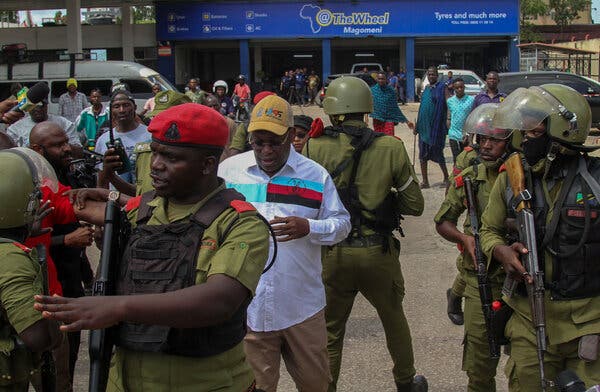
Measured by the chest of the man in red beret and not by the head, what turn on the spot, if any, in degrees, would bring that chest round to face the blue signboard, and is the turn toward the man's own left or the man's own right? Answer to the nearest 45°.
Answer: approximately 135° to the man's own right

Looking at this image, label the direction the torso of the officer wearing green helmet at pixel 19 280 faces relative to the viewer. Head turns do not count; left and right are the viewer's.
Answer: facing away from the viewer and to the right of the viewer

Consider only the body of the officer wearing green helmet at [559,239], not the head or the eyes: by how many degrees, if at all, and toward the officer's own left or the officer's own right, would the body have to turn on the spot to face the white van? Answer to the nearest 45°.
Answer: approximately 90° to the officer's own right

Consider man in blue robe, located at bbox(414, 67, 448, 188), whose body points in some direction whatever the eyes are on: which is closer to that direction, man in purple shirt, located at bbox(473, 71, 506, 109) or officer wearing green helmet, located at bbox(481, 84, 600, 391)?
the officer wearing green helmet

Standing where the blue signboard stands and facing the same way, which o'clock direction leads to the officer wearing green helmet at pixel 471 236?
The officer wearing green helmet is roughly at 12 o'clock from the blue signboard.

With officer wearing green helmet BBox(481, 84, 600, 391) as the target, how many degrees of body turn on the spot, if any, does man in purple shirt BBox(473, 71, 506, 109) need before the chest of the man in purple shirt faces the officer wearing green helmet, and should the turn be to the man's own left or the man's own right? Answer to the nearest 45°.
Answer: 0° — they already face them

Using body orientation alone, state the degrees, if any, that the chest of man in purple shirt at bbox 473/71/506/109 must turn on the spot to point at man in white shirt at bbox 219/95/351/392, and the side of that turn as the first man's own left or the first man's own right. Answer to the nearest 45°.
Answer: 0° — they already face them

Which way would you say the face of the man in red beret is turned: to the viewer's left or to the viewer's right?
to the viewer's left

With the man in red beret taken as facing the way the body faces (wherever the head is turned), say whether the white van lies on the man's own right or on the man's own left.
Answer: on the man's own right

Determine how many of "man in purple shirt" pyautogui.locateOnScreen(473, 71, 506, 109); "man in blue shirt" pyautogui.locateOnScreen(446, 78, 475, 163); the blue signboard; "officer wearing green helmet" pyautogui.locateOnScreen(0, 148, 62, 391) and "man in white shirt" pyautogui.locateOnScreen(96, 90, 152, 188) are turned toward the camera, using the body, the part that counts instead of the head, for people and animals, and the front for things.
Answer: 4

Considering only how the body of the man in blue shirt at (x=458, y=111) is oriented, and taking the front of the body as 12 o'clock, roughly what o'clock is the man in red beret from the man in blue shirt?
The man in red beret is roughly at 12 o'clock from the man in blue shirt.

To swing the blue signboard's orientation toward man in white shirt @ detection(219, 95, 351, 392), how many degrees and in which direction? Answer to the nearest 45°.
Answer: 0° — it already faces them
